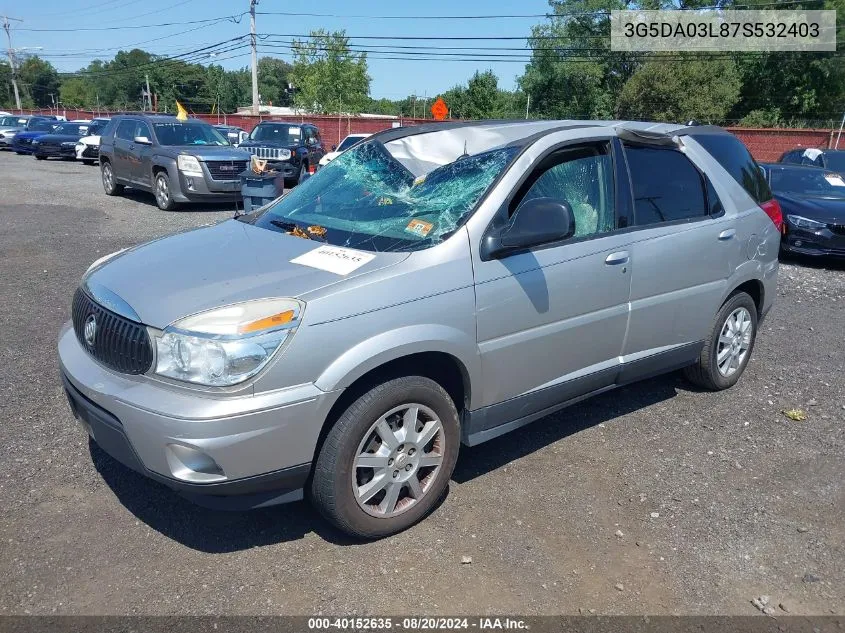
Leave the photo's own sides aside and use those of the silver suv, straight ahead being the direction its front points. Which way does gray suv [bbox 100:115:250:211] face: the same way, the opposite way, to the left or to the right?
to the left

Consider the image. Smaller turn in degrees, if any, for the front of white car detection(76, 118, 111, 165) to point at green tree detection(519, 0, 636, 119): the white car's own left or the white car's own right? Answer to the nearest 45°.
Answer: approximately 180°

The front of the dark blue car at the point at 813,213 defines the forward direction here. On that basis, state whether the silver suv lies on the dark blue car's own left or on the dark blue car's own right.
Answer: on the dark blue car's own right

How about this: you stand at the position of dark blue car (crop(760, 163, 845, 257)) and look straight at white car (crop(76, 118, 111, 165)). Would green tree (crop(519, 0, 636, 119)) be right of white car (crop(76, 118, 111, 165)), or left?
right

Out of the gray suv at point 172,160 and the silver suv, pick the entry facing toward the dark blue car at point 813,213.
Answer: the gray suv

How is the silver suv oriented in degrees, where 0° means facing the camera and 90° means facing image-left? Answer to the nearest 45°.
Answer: approximately 45°

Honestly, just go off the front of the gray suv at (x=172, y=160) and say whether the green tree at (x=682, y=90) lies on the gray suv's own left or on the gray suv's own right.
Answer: on the gray suv's own left

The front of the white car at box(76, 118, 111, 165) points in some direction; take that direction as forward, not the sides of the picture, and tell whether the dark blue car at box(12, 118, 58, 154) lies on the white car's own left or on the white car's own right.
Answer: on the white car's own right

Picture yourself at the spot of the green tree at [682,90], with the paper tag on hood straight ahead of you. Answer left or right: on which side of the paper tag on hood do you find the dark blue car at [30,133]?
right
